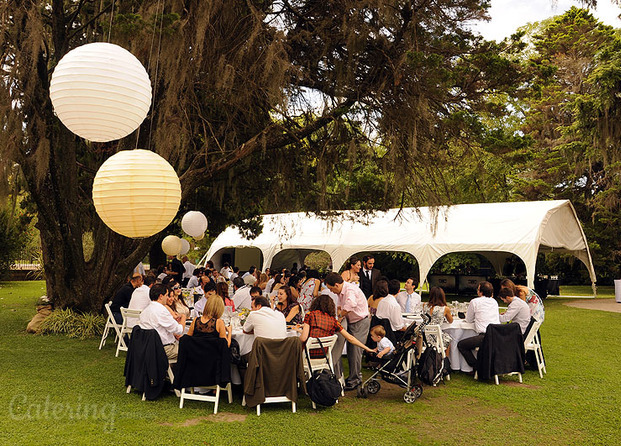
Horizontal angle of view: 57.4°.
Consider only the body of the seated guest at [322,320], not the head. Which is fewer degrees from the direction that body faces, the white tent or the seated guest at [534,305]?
the white tent

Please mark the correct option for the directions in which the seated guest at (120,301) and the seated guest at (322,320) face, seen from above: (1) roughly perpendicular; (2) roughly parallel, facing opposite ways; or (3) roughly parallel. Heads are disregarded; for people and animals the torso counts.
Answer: roughly perpendicular

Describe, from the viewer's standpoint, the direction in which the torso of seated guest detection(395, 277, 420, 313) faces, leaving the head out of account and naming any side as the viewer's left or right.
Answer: facing the viewer

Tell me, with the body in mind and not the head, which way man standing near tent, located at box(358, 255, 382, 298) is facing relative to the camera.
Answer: toward the camera

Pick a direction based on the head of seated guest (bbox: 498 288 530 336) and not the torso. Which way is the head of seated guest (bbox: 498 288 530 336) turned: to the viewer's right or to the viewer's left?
to the viewer's left

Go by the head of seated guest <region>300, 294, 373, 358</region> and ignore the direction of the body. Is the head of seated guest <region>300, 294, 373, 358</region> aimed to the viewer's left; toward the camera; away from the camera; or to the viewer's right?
away from the camera

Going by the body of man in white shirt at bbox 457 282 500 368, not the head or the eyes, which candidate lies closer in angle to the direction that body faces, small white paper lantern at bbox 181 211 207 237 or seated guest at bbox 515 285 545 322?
the small white paper lantern

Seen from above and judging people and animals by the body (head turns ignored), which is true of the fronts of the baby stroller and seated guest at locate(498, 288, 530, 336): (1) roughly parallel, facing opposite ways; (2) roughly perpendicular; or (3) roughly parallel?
roughly parallel

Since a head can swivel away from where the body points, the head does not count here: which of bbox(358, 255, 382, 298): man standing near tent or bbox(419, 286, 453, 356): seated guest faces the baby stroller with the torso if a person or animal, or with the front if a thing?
the man standing near tent

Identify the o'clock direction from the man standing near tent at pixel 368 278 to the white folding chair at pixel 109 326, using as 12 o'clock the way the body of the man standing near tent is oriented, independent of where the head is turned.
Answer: The white folding chair is roughly at 2 o'clock from the man standing near tent.

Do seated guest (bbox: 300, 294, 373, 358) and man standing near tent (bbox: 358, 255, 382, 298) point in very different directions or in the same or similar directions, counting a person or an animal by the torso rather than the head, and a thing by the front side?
very different directions

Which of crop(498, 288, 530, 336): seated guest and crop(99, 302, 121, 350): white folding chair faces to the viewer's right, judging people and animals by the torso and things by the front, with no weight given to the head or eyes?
the white folding chair

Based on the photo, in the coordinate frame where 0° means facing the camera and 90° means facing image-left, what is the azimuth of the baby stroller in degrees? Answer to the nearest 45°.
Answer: approximately 90°

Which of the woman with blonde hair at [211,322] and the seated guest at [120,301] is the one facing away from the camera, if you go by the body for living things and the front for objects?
the woman with blonde hair

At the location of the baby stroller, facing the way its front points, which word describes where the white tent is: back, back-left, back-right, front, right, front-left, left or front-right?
right
